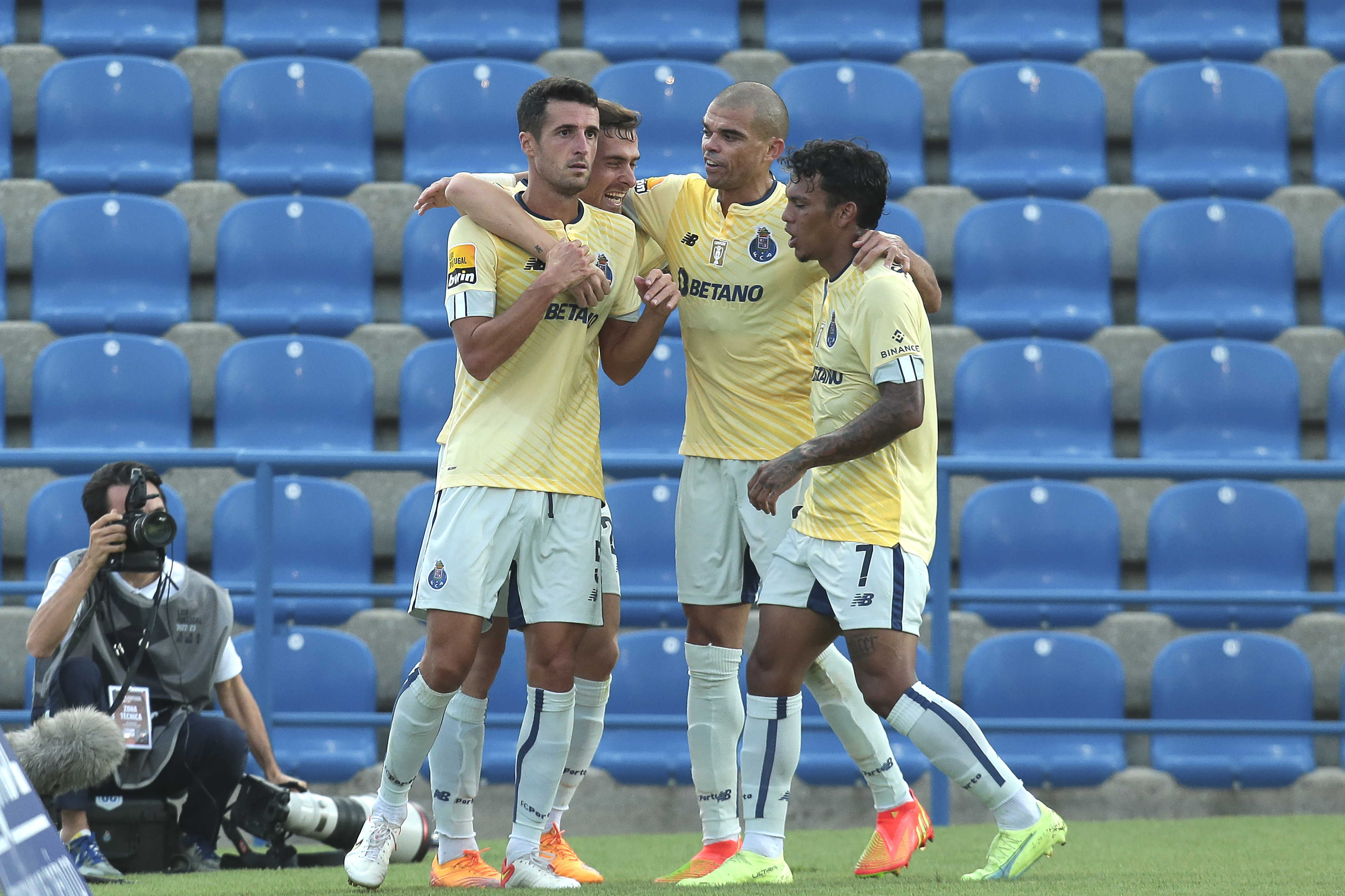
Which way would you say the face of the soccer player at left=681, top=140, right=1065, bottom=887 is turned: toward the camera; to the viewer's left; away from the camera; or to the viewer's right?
to the viewer's left

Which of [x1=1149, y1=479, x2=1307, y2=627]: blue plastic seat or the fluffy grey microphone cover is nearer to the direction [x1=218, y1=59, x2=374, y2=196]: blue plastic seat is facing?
the fluffy grey microphone cover

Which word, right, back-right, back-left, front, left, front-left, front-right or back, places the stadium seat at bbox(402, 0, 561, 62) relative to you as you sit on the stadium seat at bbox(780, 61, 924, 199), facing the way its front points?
right

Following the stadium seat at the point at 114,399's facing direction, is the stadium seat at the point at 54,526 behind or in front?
in front

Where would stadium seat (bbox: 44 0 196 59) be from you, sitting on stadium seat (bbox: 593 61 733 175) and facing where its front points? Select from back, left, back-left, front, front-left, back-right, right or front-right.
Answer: right

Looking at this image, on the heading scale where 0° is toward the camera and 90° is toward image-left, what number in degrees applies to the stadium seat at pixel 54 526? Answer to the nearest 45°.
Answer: approximately 0°

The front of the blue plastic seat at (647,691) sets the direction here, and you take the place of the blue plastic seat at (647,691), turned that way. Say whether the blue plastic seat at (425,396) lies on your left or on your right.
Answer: on your right

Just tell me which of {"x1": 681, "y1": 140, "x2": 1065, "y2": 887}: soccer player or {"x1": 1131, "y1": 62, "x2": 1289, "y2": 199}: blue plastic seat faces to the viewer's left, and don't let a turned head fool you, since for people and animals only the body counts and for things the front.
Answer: the soccer player
